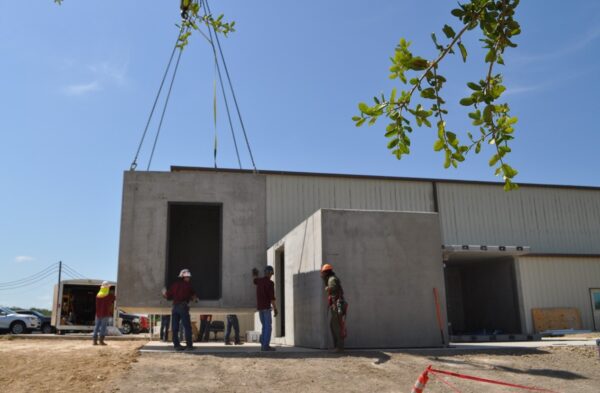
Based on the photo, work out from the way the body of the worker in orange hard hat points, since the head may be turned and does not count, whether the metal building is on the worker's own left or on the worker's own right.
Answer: on the worker's own right

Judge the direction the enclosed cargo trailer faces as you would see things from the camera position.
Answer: facing away from the viewer

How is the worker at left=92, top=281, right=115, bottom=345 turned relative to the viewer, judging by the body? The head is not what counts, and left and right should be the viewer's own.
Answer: facing away from the viewer and to the right of the viewer

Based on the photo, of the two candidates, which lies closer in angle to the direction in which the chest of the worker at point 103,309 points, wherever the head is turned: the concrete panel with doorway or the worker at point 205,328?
the worker

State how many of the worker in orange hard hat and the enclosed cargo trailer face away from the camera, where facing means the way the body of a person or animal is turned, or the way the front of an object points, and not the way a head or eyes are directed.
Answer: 1

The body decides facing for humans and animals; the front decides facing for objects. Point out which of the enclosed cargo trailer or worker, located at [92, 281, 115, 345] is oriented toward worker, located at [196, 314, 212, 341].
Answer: worker, located at [92, 281, 115, 345]

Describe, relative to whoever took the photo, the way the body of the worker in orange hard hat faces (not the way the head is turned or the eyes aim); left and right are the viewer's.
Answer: facing to the left of the viewer

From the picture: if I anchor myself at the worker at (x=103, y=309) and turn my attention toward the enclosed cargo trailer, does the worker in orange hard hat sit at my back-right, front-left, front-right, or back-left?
back-right

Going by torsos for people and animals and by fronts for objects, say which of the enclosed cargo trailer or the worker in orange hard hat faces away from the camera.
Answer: the enclosed cargo trailer
